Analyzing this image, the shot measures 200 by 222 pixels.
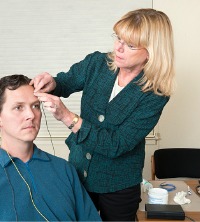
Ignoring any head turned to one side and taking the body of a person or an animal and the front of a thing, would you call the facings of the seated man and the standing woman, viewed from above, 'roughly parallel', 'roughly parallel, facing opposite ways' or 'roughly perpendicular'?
roughly perpendicular

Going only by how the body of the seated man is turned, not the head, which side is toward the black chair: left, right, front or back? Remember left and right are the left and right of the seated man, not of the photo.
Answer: left

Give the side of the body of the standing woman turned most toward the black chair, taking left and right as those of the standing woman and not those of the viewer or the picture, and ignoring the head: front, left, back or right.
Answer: back

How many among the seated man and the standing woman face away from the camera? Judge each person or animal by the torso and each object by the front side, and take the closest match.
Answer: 0

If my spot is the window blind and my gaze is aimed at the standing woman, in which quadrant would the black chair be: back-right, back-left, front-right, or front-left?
front-left

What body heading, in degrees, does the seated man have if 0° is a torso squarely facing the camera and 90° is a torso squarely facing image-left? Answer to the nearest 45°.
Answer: approximately 315°

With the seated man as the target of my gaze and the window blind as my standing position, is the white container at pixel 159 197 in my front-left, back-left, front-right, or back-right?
front-left

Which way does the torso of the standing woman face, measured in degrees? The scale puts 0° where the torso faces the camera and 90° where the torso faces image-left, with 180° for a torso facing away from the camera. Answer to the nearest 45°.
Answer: approximately 45°

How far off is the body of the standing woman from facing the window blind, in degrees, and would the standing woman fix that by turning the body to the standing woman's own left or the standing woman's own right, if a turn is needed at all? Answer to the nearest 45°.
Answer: approximately 135° to the standing woman's own right
